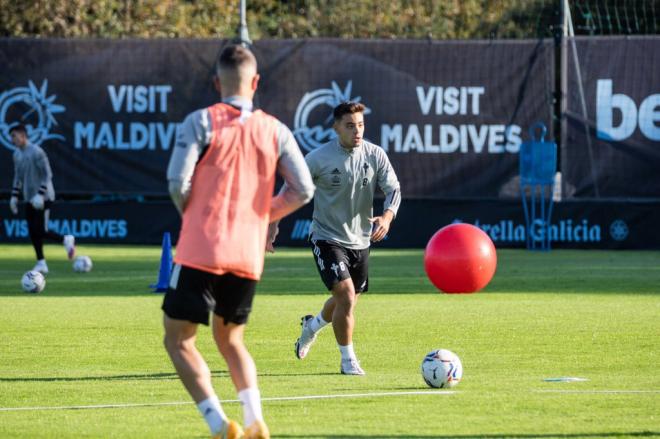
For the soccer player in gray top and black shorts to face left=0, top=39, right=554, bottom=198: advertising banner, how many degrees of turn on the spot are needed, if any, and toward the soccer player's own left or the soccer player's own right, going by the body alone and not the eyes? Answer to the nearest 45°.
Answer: approximately 135° to the soccer player's own left

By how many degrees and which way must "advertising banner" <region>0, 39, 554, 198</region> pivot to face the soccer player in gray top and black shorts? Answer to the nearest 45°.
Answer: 0° — it already faces them

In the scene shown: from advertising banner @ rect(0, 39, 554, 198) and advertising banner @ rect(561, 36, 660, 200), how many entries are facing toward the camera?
2

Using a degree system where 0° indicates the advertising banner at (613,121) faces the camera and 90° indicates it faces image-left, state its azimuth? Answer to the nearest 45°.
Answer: approximately 0°

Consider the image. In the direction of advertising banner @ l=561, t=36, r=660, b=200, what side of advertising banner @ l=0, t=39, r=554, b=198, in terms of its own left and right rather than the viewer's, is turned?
left

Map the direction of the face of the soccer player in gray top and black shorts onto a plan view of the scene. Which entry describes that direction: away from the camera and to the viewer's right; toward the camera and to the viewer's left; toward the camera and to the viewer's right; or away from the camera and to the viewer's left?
toward the camera and to the viewer's right

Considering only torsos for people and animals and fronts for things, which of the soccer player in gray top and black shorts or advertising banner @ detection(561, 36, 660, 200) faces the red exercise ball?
the advertising banner

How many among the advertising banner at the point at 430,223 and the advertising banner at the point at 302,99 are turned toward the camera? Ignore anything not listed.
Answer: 2

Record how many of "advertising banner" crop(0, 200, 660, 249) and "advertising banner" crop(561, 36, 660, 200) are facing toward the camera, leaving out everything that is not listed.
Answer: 2

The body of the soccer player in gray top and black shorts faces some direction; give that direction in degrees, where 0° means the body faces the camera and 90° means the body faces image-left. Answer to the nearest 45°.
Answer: approximately 315°

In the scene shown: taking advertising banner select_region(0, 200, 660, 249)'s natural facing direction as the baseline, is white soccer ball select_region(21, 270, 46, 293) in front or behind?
in front

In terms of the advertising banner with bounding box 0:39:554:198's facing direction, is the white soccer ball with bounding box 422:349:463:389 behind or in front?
in front
